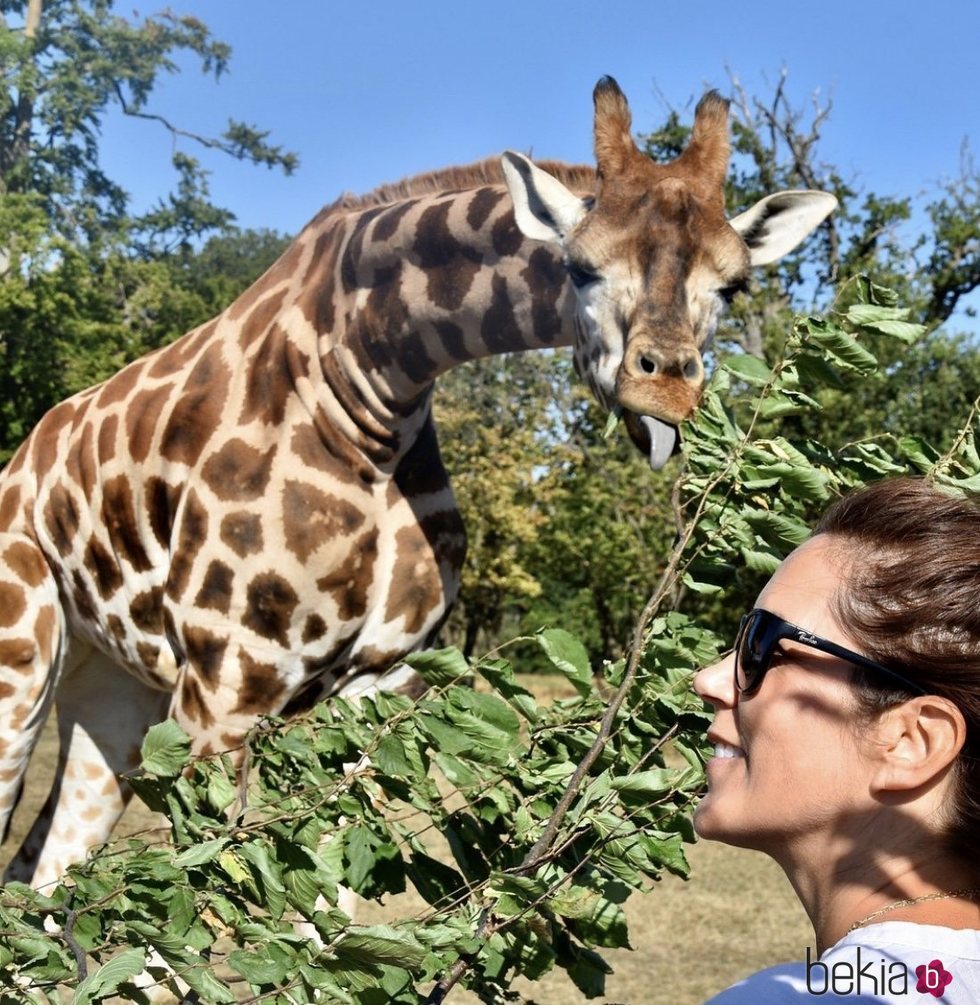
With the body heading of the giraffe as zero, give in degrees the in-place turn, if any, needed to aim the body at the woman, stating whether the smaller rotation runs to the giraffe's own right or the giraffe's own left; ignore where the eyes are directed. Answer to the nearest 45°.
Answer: approximately 45° to the giraffe's own right

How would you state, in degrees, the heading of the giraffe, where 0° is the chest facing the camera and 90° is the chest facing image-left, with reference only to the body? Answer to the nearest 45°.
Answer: approximately 315°

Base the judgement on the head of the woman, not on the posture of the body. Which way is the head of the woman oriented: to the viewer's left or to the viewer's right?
to the viewer's left
